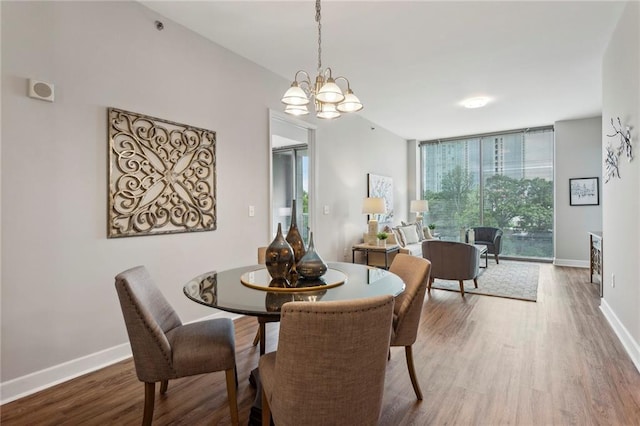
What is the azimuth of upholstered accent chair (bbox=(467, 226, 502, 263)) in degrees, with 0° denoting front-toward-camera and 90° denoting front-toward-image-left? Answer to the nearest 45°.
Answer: approximately 45°

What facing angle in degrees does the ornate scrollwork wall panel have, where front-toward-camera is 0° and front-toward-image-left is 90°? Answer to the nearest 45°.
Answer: approximately 315°

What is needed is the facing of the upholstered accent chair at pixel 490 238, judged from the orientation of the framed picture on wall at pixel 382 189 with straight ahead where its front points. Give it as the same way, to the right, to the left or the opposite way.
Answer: to the right

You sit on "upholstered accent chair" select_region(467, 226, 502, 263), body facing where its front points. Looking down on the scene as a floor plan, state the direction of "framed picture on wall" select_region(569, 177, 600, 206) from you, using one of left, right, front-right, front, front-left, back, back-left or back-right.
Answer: back-left

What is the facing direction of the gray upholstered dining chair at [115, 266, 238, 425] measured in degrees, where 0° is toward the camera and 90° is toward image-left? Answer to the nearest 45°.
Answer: approximately 270°

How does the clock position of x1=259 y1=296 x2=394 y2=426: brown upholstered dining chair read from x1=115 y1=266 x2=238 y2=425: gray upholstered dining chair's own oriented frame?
x1=259 y1=296 x2=394 y2=426: brown upholstered dining chair is roughly at 2 o'clock from x1=115 y1=266 x2=238 y2=425: gray upholstered dining chair.

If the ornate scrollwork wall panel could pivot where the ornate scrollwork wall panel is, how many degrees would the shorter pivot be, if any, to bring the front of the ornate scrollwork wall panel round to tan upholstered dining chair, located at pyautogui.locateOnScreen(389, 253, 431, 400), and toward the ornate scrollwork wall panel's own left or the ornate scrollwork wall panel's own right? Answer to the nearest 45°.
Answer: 0° — it already faces it

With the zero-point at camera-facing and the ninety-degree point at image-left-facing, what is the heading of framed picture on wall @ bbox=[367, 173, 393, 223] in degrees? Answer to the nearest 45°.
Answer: approximately 315°

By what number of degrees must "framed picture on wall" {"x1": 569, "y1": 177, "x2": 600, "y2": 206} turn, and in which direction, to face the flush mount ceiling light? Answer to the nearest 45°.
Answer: approximately 45° to its right

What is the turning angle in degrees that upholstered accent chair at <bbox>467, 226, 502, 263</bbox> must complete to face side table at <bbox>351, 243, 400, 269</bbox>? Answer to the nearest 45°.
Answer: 0° — it already faces it
